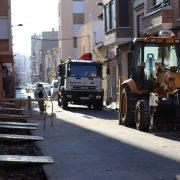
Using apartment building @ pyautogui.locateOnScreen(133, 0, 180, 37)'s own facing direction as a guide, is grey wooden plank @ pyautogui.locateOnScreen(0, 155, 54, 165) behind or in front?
in front

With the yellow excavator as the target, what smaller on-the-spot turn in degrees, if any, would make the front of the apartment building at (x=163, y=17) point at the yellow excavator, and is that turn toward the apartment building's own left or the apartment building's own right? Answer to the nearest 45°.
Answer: approximately 45° to the apartment building's own left

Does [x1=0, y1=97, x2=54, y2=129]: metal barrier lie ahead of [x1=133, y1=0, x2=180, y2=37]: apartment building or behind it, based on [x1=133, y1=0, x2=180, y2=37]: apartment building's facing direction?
ahead

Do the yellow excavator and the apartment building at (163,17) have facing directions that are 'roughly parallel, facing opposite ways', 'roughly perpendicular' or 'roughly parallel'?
roughly perpendicular

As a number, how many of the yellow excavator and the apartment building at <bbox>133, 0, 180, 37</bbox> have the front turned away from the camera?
0

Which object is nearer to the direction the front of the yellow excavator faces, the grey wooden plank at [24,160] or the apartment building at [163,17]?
the grey wooden plank

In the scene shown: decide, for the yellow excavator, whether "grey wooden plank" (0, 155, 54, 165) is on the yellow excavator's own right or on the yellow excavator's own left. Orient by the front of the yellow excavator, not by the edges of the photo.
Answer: on the yellow excavator's own right
